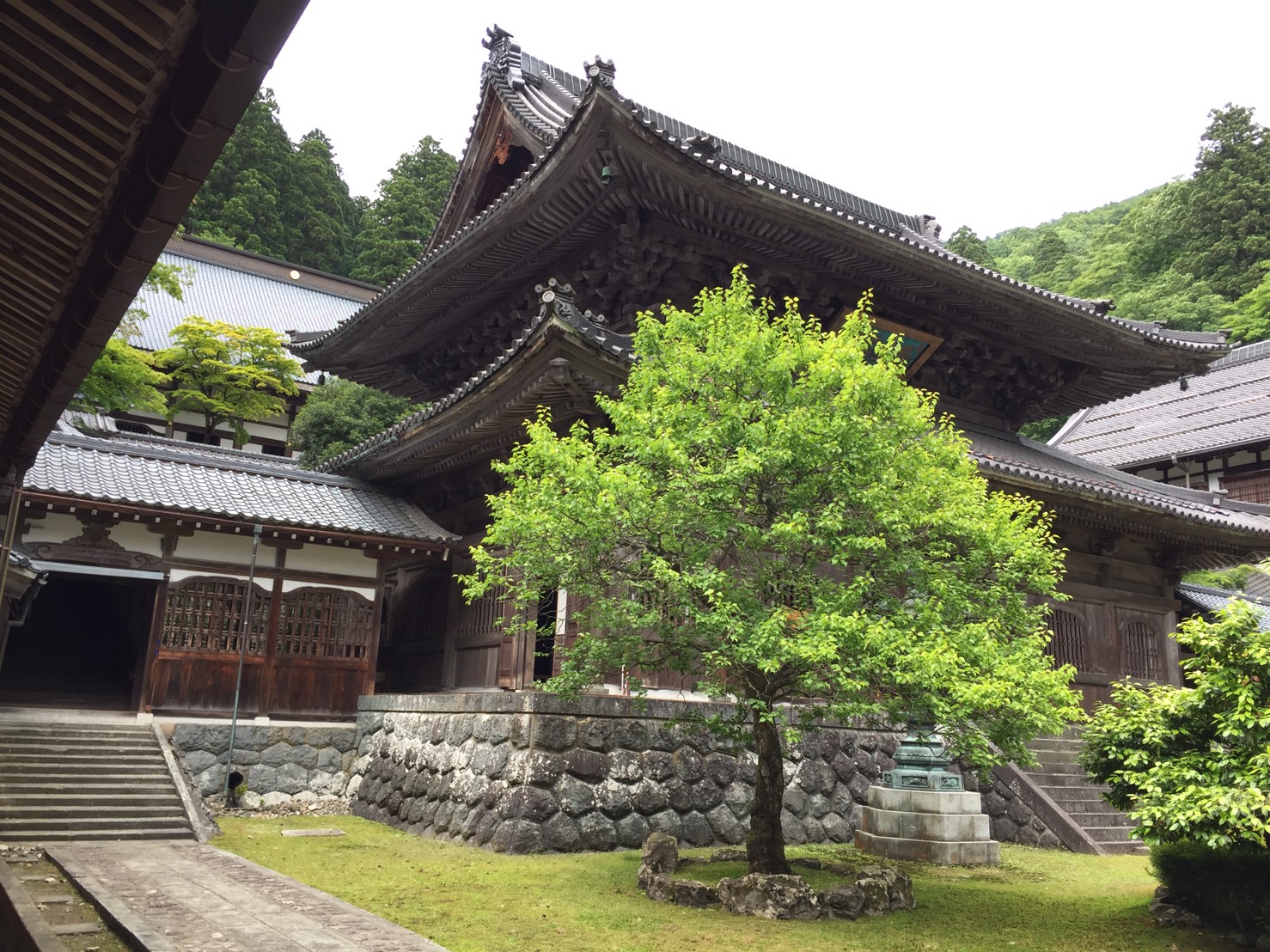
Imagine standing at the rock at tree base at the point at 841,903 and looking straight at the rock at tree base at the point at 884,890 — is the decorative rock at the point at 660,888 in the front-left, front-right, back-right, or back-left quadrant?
back-left

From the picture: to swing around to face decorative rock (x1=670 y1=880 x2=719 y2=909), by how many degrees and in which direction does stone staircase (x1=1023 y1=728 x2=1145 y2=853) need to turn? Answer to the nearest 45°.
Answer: approximately 45° to its right

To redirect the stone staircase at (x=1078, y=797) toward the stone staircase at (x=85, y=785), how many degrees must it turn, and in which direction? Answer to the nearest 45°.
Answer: approximately 90° to its right

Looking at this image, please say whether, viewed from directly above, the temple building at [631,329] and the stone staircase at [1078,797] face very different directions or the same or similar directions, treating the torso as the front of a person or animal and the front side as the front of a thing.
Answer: same or similar directions

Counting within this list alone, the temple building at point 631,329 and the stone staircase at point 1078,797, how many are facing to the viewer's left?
0

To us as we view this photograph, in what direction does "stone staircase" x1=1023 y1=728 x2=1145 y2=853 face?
facing the viewer and to the right of the viewer
